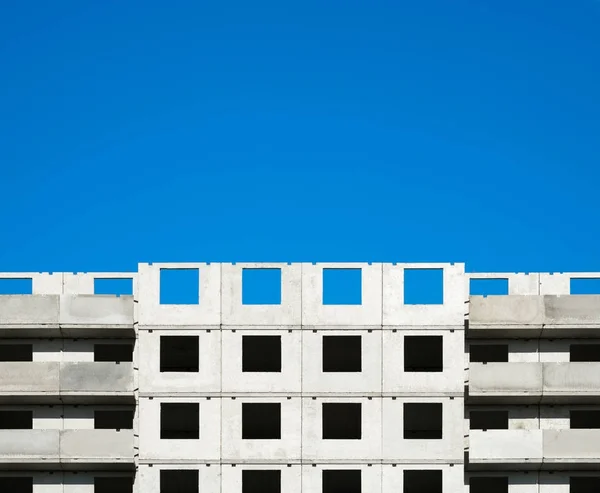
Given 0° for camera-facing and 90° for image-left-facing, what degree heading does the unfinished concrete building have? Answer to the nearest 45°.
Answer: approximately 0°
